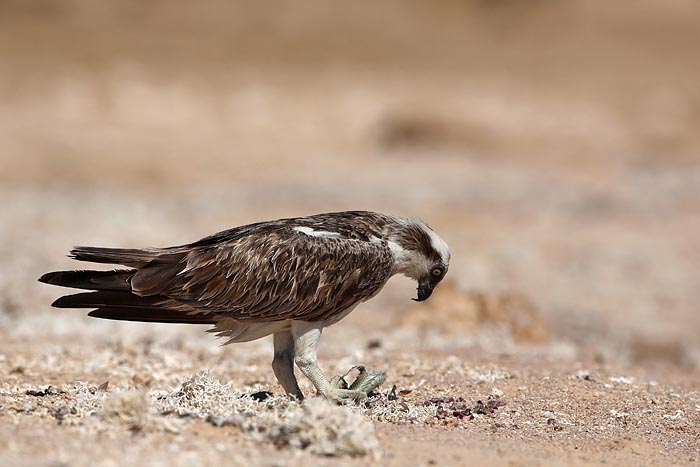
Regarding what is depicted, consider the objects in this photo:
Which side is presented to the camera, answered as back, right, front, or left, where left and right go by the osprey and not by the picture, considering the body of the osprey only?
right
